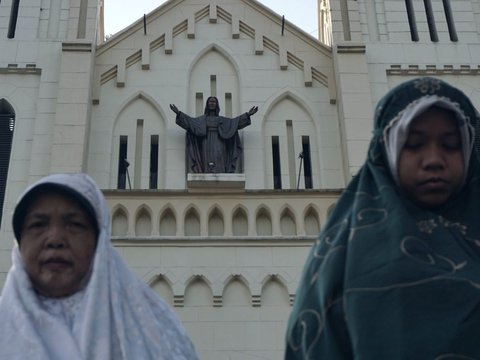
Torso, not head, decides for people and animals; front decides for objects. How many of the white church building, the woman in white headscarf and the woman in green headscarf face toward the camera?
3

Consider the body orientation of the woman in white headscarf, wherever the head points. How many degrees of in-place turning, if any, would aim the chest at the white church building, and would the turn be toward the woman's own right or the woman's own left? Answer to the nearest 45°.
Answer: approximately 180°

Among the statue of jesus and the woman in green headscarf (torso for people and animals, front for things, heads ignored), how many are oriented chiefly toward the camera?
2

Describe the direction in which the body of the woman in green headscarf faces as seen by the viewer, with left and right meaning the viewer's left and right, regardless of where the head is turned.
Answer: facing the viewer

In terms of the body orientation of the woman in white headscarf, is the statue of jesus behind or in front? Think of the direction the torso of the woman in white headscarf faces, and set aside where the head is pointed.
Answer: behind

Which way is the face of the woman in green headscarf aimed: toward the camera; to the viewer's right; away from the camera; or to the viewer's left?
toward the camera

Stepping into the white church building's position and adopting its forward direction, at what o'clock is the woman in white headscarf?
The woman in white headscarf is roughly at 12 o'clock from the white church building.

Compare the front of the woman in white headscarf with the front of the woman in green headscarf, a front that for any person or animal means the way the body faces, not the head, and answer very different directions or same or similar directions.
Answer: same or similar directions

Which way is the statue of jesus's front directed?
toward the camera

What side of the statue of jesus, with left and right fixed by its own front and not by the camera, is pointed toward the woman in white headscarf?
front

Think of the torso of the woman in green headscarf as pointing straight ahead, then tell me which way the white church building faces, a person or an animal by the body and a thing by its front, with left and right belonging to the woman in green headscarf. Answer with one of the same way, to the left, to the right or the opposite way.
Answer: the same way

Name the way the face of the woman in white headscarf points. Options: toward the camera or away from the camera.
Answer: toward the camera

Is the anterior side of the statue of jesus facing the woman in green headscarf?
yes

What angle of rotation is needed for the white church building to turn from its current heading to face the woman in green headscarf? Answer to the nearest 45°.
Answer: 0° — it already faces them

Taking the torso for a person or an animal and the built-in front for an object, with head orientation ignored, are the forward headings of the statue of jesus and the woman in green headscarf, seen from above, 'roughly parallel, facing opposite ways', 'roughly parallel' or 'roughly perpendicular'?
roughly parallel
